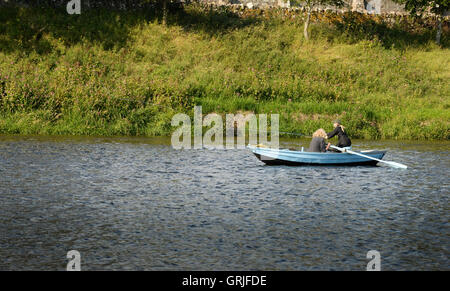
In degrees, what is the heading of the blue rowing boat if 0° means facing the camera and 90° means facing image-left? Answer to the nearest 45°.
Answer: approximately 90°

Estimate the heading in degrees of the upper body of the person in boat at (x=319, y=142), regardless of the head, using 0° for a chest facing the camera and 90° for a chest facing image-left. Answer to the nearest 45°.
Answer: approximately 225°
